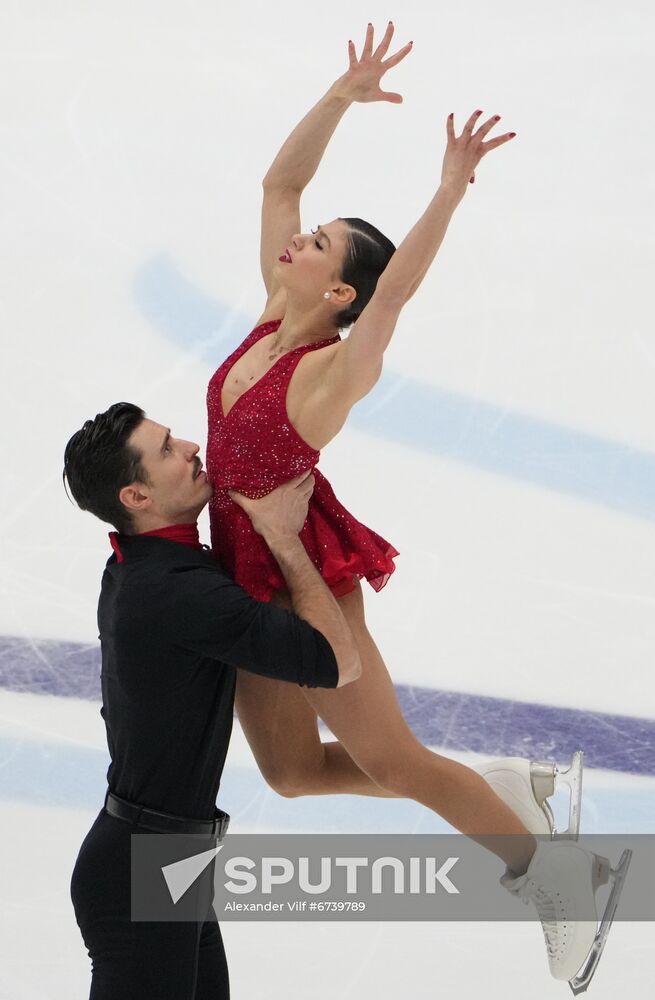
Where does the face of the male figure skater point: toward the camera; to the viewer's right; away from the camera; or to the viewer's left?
to the viewer's right

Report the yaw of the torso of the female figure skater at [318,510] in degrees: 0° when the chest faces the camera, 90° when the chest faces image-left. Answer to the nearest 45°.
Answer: approximately 45°

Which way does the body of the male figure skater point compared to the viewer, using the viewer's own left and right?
facing to the right of the viewer
